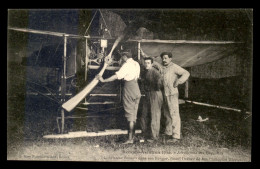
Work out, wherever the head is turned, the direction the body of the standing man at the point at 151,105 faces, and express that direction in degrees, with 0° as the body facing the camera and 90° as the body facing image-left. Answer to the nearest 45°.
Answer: approximately 45°
